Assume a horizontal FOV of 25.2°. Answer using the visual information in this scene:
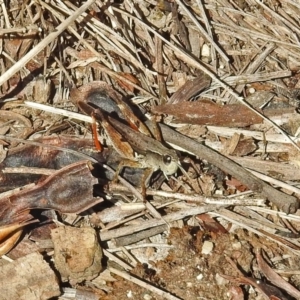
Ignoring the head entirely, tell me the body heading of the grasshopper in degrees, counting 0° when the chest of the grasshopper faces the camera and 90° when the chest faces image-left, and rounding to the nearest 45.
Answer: approximately 315°
